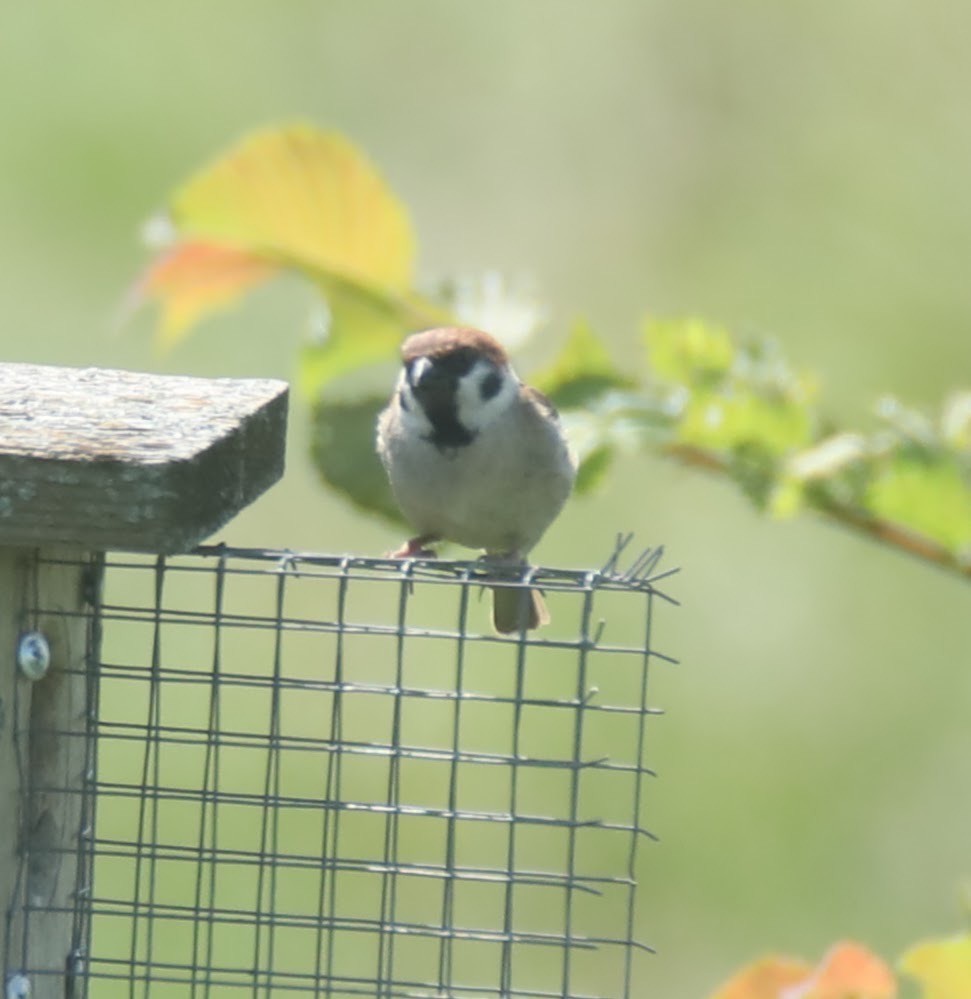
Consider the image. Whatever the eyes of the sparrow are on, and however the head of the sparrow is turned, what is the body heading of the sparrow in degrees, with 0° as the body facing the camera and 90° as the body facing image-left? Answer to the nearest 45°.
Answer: approximately 45°

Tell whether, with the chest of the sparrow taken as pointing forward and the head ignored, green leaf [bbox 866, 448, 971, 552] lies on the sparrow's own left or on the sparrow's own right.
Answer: on the sparrow's own left
